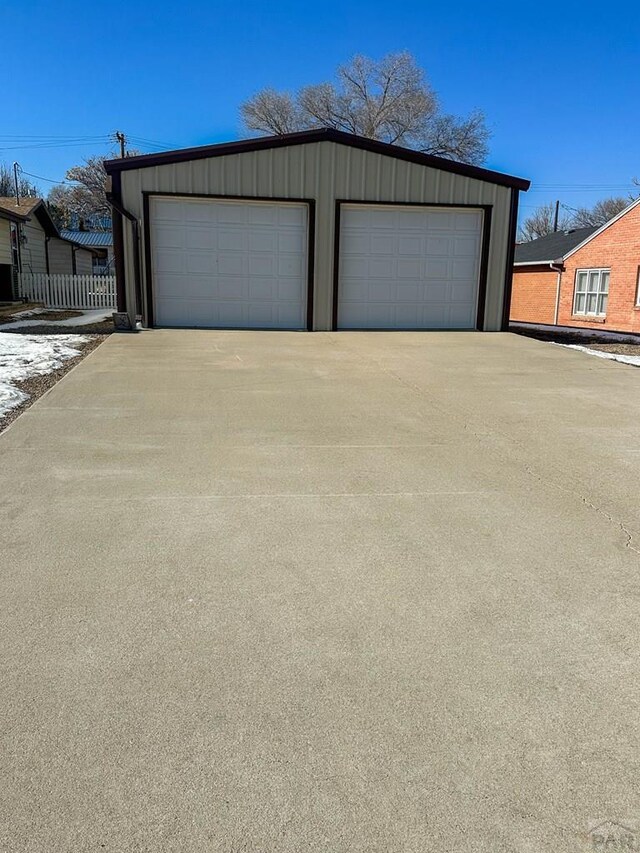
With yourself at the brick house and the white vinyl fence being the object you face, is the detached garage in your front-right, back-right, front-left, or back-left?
front-left

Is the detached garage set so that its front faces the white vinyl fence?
no

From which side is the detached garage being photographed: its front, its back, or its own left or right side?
front

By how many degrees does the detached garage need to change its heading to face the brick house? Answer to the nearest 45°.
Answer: approximately 135° to its left
